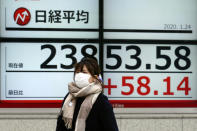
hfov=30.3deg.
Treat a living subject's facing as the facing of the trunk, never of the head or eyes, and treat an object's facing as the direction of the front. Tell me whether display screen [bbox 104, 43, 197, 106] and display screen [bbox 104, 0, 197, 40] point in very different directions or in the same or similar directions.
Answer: same or similar directions

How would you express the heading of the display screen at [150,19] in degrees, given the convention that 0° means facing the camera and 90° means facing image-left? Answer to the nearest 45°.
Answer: approximately 0°

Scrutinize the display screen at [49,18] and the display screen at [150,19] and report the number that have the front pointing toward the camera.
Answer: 2

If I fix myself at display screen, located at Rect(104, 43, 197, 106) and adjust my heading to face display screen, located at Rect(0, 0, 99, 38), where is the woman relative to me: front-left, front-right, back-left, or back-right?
front-left

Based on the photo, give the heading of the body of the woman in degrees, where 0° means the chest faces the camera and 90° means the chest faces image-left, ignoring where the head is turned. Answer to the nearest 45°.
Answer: approximately 45°

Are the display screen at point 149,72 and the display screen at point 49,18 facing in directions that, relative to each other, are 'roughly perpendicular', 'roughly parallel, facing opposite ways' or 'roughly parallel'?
roughly parallel

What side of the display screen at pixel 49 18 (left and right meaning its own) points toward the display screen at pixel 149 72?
left

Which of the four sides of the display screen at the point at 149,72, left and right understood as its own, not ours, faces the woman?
front

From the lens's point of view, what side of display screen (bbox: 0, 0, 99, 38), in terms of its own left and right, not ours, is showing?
front

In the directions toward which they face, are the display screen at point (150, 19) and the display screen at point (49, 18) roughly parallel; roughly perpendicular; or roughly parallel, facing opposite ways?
roughly parallel

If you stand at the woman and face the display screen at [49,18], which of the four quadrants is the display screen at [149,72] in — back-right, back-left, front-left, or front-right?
front-right

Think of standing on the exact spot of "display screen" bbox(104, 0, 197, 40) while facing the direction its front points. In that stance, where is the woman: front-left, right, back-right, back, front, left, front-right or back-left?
front

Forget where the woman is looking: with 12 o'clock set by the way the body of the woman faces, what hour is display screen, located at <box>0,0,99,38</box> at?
The display screen is roughly at 4 o'clock from the woman.

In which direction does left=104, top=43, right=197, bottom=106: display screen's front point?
toward the camera

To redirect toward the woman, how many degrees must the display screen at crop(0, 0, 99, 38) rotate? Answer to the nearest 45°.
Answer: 0° — it already faces them

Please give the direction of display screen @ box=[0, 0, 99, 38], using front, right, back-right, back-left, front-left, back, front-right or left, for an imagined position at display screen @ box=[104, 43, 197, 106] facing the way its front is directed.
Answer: right

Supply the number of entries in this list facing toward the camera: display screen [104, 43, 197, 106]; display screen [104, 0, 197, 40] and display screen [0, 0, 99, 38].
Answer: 3
